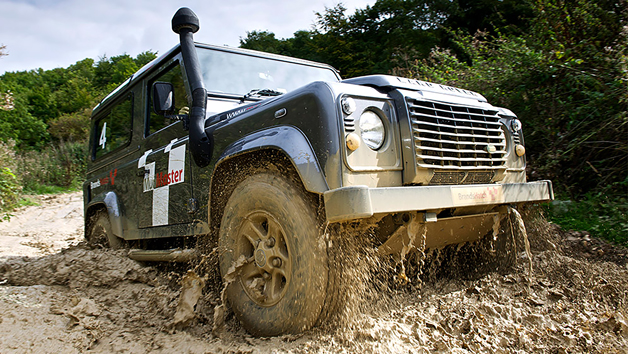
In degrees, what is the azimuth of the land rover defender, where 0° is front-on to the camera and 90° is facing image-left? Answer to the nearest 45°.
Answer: approximately 315°
